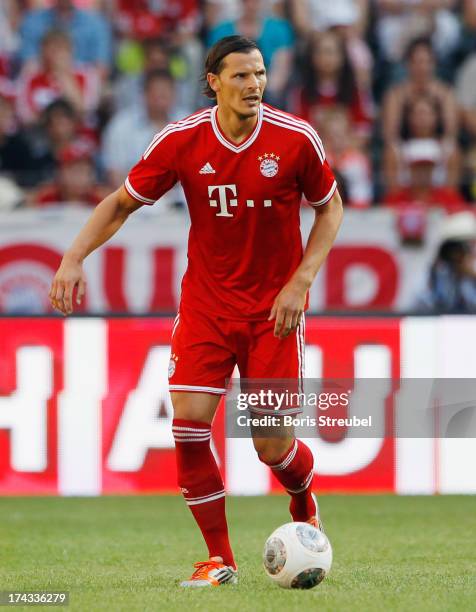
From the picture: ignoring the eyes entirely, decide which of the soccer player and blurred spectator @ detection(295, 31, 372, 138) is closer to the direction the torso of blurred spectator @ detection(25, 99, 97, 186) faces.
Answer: the soccer player

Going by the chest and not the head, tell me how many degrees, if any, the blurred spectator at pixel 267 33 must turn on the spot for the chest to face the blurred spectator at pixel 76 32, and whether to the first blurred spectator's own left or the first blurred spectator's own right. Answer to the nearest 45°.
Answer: approximately 90° to the first blurred spectator's own right

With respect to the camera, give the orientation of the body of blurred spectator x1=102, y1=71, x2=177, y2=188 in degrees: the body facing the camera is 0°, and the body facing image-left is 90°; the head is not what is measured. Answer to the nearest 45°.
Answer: approximately 0°
